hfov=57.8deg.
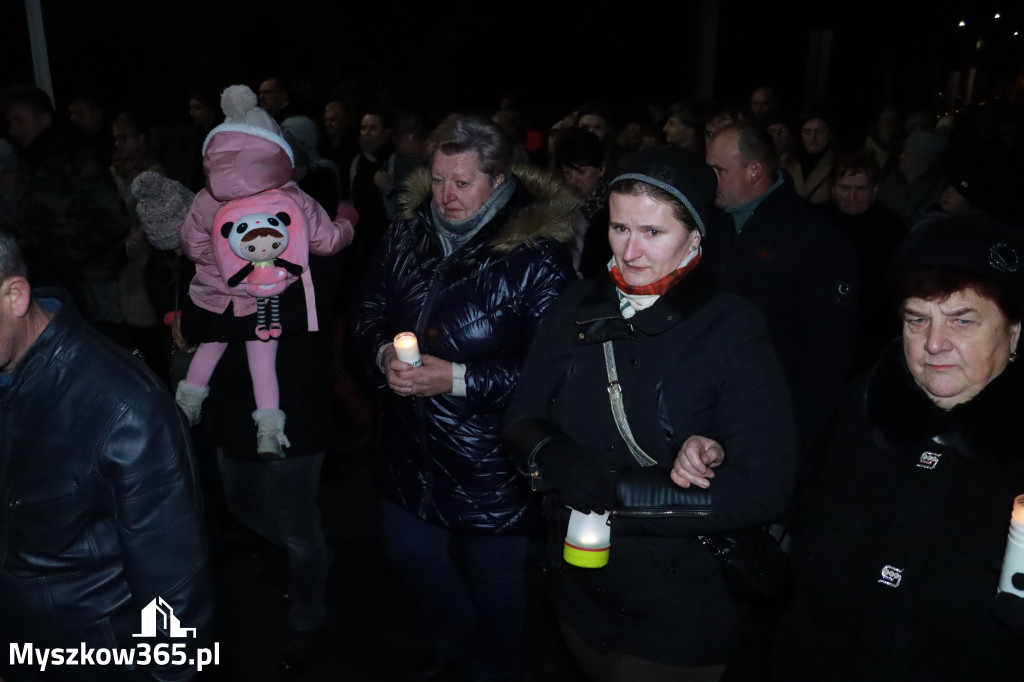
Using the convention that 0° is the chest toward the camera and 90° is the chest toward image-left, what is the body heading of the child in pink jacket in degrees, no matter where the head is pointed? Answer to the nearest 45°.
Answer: approximately 180°

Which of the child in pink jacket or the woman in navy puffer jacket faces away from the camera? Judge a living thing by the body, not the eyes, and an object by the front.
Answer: the child in pink jacket

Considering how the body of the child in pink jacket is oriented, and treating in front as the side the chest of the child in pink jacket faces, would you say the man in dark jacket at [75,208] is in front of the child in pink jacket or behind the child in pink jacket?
in front

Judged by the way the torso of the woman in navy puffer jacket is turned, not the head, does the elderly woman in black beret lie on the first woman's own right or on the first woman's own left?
on the first woman's own left

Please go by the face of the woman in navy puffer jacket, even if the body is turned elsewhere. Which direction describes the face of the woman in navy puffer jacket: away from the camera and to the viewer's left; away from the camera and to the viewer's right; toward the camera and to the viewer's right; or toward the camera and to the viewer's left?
toward the camera and to the viewer's left

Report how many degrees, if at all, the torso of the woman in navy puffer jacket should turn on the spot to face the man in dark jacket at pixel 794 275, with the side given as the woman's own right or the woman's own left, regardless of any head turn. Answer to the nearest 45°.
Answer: approximately 135° to the woman's own left

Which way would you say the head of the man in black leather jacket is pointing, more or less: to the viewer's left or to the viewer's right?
to the viewer's left

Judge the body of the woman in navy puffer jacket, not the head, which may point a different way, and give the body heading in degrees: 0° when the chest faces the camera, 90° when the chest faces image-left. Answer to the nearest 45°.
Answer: approximately 45°

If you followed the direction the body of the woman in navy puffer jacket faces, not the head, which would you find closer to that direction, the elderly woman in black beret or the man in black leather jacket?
the man in black leather jacket
